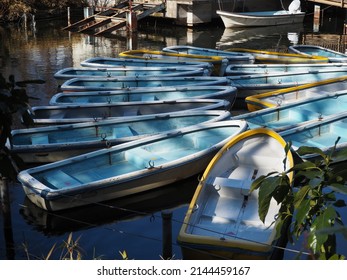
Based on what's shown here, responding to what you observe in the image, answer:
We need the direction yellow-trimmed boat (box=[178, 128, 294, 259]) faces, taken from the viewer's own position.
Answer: facing away from the viewer

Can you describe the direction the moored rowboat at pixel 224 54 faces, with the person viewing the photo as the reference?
facing away from the viewer and to the left of the viewer

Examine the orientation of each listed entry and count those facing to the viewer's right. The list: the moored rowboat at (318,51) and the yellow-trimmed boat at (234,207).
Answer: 0

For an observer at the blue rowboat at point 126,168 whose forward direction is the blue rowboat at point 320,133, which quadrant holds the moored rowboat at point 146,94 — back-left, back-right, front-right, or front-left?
front-left

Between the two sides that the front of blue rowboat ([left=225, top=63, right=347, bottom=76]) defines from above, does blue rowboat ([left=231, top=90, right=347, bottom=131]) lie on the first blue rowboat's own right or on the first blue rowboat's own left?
on the first blue rowboat's own left

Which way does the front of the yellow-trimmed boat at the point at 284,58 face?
to the viewer's left

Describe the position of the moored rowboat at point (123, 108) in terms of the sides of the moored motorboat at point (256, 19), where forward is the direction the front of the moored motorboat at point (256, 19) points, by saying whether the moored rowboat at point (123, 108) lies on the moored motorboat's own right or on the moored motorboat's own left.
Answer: on the moored motorboat's own left

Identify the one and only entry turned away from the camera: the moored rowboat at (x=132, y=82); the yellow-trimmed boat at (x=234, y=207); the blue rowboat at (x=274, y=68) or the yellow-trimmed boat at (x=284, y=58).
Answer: the yellow-trimmed boat at (x=234, y=207)

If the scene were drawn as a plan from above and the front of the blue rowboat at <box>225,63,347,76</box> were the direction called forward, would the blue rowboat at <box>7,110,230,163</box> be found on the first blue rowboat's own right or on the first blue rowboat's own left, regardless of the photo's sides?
on the first blue rowboat's own left

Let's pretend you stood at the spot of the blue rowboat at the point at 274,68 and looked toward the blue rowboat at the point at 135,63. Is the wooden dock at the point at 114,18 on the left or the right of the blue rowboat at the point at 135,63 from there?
right

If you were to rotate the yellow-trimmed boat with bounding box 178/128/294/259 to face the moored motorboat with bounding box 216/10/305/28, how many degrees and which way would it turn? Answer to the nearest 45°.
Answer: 0° — it already faces it

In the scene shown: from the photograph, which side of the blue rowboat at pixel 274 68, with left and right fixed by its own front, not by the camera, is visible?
left

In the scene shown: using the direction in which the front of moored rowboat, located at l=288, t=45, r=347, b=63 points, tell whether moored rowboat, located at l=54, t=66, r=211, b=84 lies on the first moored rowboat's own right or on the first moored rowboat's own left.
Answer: on the first moored rowboat's own left

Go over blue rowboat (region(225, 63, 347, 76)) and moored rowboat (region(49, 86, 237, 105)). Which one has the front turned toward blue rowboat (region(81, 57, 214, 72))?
blue rowboat (region(225, 63, 347, 76))

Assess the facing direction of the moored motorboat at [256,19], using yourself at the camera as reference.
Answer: facing to the left of the viewer
